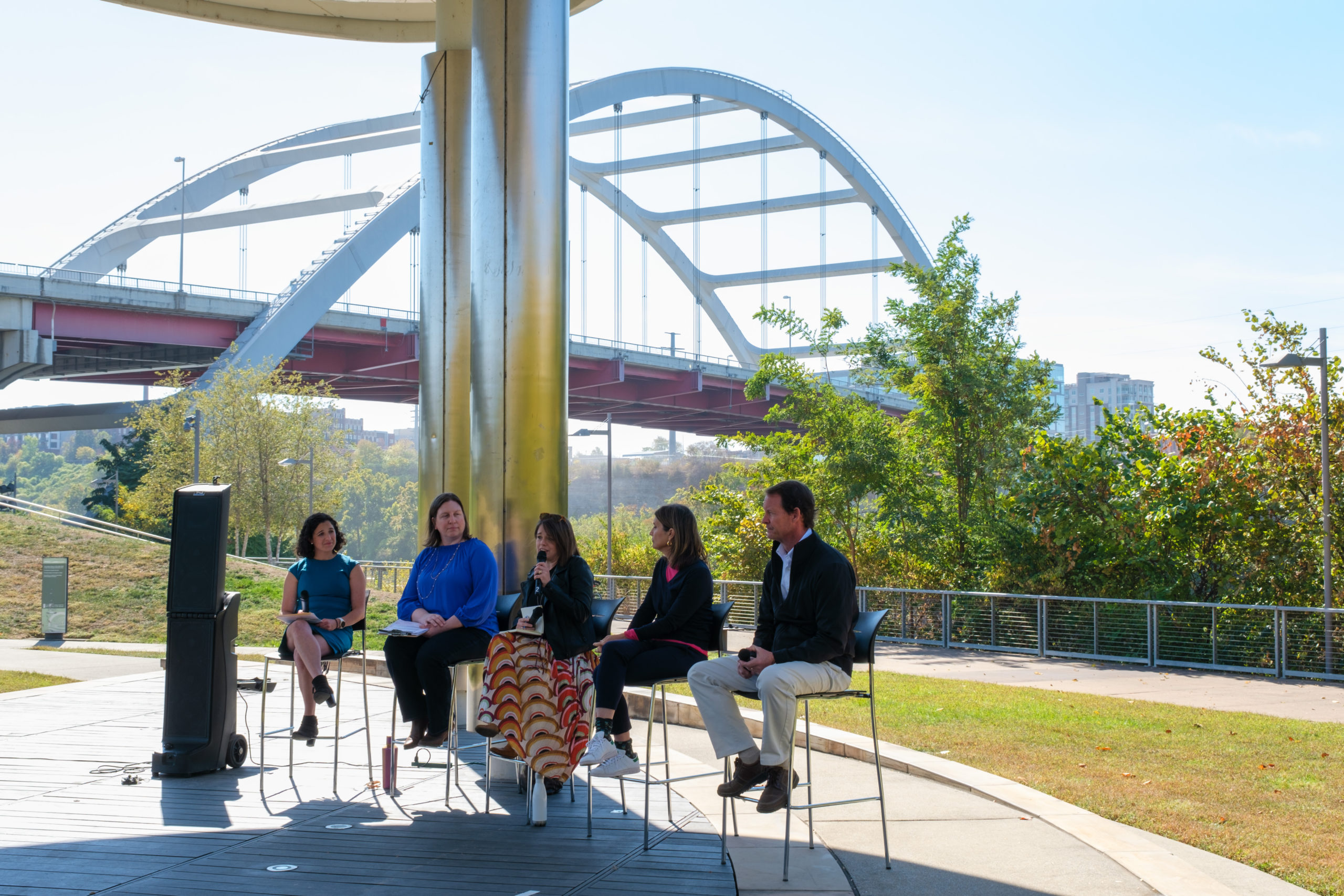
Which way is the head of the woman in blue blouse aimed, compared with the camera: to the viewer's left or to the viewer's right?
to the viewer's right

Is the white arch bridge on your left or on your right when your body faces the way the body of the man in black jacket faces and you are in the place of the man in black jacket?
on your right

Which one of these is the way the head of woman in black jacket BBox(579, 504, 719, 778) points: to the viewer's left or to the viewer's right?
to the viewer's left

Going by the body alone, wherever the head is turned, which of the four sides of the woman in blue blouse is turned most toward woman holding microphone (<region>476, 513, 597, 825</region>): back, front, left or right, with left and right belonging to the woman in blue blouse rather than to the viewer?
left

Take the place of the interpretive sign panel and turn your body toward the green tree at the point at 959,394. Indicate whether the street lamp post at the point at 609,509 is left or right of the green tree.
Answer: left

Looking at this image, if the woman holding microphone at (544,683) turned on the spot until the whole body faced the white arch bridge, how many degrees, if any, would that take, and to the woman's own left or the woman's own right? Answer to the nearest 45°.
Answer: approximately 135° to the woman's own right

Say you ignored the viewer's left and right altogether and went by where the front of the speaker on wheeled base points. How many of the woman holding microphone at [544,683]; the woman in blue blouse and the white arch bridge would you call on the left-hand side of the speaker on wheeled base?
2

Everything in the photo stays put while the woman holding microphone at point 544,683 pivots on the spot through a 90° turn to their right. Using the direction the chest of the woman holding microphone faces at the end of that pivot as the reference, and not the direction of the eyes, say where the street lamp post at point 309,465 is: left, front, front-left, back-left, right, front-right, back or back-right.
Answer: front-right

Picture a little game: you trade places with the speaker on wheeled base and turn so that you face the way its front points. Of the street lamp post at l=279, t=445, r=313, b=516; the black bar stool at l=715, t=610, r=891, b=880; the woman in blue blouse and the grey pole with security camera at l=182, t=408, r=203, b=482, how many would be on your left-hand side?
2
